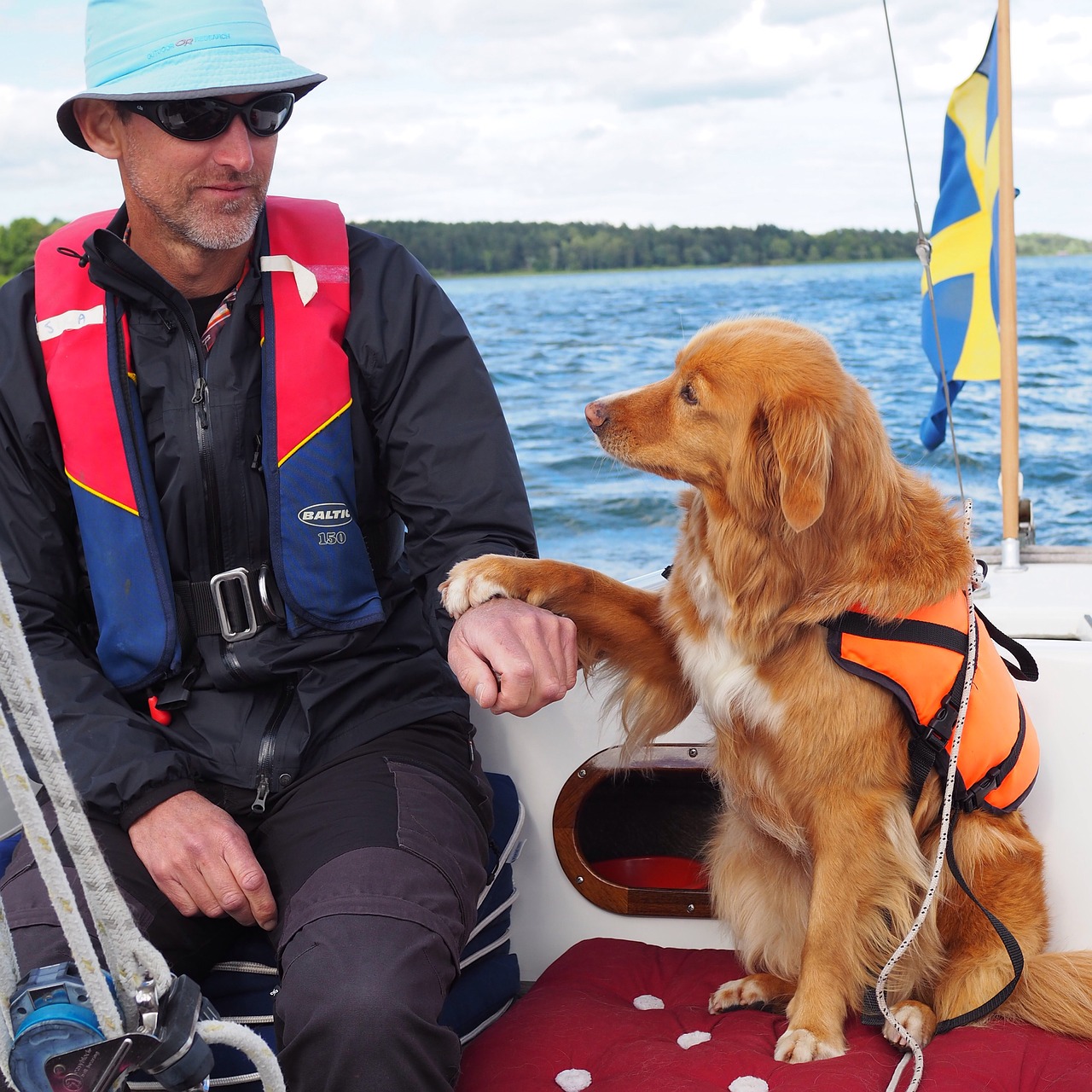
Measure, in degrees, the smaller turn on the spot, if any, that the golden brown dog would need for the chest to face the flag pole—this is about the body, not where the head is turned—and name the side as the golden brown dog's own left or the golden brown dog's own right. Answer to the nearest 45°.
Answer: approximately 135° to the golden brown dog's own right

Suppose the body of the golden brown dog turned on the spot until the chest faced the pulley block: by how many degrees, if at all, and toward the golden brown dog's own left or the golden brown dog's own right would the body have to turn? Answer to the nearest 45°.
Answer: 0° — it already faces it

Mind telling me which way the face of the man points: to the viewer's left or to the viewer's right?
to the viewer's right

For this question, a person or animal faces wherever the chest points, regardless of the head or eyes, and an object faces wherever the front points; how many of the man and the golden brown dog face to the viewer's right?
0

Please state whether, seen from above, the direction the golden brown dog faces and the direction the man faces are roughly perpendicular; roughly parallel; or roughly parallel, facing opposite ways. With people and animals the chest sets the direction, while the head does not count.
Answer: roughly perpendicular

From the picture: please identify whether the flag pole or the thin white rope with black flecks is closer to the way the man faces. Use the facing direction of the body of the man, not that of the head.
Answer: the thin white rope with black flecks

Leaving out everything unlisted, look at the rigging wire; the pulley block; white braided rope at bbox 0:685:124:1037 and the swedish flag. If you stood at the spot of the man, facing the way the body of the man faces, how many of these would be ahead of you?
2

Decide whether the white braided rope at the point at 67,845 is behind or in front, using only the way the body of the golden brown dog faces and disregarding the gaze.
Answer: in front

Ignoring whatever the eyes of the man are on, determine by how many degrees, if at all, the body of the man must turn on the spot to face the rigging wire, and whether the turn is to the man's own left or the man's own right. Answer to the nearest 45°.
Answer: approximately 135° to the man's own left

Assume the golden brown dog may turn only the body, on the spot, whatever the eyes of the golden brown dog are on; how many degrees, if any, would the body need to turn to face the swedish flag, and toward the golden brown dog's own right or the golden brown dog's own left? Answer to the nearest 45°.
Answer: approximately 135° to the golden brown dog's own right

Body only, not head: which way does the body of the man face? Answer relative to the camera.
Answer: toward the camera

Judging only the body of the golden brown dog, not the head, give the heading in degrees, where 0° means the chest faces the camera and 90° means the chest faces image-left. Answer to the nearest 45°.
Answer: approximately 45°

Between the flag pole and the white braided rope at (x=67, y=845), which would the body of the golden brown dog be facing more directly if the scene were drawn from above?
the white braided rope

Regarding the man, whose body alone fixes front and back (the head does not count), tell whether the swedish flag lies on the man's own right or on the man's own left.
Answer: on the man's own left

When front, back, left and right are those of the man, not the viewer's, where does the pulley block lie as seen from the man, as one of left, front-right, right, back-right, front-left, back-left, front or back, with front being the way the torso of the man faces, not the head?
front

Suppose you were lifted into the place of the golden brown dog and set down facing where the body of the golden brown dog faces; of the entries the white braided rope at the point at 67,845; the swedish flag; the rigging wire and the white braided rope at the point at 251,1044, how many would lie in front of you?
2

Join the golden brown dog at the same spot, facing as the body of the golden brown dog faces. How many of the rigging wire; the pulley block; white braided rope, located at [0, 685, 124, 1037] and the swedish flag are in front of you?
2
